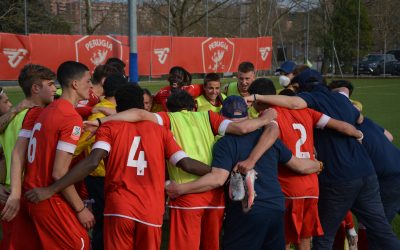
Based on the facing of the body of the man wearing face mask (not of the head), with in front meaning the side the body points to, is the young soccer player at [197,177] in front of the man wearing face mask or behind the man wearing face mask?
in front

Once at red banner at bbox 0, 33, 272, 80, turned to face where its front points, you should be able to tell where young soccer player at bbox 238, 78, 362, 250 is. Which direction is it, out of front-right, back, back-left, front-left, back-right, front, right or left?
front

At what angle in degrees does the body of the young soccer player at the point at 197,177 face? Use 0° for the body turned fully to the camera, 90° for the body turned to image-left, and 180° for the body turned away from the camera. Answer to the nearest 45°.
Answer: approximately 180°

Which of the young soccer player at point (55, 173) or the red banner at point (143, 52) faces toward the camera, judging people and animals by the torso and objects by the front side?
the red banner

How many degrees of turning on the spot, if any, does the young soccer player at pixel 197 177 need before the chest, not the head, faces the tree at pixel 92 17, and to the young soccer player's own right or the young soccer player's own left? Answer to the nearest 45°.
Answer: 0° — they already face it

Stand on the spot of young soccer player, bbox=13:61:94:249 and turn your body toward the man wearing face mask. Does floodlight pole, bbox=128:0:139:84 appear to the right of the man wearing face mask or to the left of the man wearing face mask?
left

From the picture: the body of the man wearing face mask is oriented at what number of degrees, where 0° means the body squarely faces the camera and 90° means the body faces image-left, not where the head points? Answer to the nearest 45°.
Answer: approximately 45°

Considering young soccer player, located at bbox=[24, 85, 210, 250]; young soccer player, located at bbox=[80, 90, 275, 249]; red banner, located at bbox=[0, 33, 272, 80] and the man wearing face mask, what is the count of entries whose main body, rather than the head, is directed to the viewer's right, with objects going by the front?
0

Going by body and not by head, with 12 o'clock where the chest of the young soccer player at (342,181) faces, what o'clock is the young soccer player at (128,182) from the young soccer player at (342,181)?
the young soccer player at (128,182) is roughly at 9 o'clock from the young soccer player at (342,181).

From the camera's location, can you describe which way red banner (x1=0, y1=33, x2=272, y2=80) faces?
facing the viewer

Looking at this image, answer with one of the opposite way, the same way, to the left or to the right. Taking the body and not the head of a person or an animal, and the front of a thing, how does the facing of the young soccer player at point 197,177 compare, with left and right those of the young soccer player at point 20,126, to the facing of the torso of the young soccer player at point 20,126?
to the left

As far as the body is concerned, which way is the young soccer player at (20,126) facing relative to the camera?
to the viewer's right

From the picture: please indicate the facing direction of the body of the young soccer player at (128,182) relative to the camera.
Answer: away from the camera

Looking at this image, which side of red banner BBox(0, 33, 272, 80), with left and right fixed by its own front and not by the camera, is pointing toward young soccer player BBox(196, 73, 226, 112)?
front

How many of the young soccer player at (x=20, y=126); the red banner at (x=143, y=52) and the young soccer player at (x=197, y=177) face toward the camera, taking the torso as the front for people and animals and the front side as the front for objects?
1

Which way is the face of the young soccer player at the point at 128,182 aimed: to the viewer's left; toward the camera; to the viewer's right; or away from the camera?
away from the camera

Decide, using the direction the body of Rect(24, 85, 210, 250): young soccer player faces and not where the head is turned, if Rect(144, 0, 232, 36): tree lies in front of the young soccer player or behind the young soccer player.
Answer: in front

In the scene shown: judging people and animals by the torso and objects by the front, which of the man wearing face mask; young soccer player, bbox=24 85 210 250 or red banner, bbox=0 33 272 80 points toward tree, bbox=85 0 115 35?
the young soccer player

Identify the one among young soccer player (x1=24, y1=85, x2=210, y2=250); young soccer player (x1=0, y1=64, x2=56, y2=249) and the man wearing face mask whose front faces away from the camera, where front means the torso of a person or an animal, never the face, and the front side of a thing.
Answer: young soccer player (x1=24, y1=85, x2=210, y2=250)

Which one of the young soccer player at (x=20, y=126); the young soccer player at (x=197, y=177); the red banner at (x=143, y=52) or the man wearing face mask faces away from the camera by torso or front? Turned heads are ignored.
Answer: the young soccer player at (x=197, y=177)

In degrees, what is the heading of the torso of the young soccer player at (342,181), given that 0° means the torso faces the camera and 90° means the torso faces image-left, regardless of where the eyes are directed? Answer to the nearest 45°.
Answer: approximately 135°
